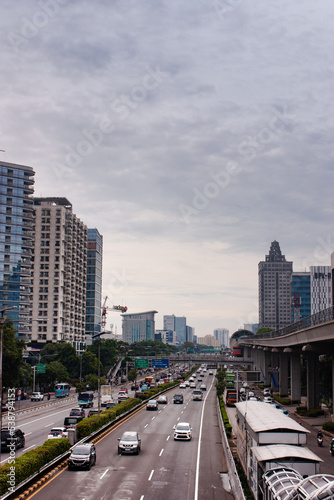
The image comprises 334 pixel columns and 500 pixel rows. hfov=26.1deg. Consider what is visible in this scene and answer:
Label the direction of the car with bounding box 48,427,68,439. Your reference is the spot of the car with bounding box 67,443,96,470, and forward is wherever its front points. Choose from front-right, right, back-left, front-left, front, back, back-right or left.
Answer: back-right

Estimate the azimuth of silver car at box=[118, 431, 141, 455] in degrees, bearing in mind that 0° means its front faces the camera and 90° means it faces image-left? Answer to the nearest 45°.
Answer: approximately 0°

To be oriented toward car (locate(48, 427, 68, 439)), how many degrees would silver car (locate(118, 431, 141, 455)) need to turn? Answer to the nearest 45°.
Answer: approximately 135° to its right

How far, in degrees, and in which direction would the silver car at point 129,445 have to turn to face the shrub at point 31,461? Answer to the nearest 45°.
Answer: approximately 45° to its right

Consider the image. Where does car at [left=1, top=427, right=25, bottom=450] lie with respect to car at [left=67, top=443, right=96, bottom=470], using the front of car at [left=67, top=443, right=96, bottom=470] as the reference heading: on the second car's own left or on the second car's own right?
on the second car's own right

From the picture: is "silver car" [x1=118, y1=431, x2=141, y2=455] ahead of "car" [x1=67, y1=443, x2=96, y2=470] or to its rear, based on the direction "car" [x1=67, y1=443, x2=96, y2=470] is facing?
to the rear

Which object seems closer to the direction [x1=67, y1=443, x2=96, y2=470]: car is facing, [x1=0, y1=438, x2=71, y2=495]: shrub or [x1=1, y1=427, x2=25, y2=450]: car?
the shrub

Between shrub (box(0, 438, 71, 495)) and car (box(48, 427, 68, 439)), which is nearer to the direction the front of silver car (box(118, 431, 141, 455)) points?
the shrub
